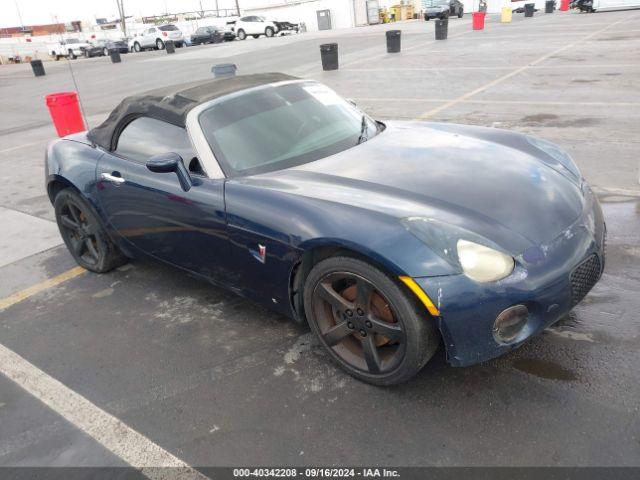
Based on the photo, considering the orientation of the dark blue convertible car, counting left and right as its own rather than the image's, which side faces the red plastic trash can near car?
back

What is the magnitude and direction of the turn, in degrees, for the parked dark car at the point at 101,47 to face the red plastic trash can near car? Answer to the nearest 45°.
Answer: approximately 45° to its left

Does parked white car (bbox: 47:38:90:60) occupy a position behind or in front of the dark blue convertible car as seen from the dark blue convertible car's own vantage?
behind

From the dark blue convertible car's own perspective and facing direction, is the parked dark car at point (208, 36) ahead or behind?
behind

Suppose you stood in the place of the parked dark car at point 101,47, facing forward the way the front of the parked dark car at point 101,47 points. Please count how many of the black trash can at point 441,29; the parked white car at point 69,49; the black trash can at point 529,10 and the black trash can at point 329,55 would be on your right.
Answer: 1

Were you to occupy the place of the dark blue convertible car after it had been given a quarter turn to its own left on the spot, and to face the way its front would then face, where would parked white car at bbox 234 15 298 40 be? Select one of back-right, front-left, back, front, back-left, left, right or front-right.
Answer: front-left

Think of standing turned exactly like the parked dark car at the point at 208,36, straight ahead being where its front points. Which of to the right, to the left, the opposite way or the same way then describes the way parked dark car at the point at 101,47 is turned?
the same way

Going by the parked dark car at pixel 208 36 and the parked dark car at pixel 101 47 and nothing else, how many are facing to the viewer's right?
0

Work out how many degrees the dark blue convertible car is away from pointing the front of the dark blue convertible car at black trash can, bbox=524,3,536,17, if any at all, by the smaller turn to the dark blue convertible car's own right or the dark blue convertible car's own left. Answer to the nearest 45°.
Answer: approximately 90° to the dark blue convertible car's own left

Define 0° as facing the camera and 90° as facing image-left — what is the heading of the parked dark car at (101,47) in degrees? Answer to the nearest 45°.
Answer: approximately 45°

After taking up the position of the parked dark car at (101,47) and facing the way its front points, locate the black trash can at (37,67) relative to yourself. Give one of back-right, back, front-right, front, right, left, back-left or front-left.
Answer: front-left

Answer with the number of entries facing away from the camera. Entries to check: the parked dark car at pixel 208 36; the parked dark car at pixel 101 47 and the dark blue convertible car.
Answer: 0
